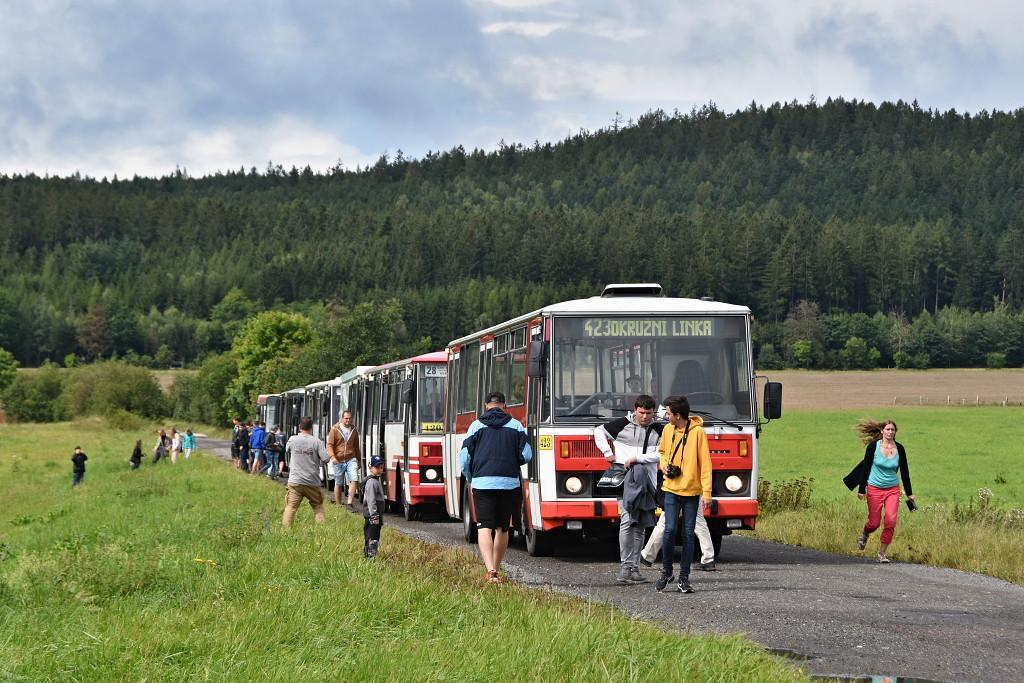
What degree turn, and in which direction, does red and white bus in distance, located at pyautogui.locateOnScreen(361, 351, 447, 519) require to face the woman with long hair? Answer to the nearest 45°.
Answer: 0° — it already faces them

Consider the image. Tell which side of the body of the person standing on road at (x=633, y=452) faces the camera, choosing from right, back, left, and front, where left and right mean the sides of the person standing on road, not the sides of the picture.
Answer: front

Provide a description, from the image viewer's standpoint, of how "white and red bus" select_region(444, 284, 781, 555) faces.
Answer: facing the viewer and to the right of the viewer

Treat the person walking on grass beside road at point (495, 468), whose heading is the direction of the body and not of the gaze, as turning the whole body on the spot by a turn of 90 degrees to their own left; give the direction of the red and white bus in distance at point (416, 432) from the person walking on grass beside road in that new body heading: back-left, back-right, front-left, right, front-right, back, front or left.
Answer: right

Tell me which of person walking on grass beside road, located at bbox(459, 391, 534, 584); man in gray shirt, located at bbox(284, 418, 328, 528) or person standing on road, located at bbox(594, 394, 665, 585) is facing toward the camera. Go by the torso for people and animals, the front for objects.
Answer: person standing on road, located at bbox(594, 394, 665, 585)

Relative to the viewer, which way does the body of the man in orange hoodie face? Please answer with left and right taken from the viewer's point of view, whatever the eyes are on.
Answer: facing the viewer and to the left of the viewer

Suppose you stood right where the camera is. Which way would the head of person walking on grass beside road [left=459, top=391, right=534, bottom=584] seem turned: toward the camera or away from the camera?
away from the camera

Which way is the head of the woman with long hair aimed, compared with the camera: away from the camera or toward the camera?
toward the camera

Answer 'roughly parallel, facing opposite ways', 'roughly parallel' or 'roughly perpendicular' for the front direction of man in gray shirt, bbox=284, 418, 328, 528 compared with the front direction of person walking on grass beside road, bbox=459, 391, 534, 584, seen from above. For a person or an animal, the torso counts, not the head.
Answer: roughly parallel

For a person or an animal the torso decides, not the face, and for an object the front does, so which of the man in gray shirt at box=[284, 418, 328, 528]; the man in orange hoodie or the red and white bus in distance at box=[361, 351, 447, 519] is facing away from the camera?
the man in gray shirt

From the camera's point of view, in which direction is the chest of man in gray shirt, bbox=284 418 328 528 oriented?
away from the camera

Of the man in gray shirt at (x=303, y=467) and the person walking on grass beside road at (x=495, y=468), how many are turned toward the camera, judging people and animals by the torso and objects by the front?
0

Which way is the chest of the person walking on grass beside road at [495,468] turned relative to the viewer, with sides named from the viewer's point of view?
facing away from the viewer
